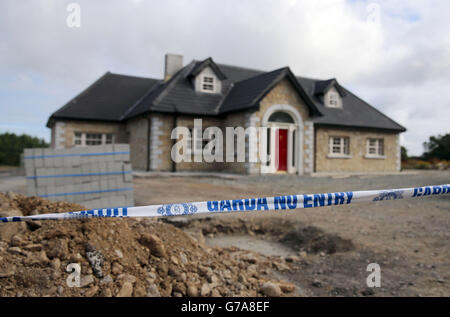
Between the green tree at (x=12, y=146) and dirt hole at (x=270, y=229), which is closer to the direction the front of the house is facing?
the dirt hole

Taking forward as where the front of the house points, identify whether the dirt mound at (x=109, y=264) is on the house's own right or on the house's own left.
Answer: on the house's own right

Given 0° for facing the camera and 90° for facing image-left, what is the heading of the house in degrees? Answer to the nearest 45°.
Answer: approximately 315°

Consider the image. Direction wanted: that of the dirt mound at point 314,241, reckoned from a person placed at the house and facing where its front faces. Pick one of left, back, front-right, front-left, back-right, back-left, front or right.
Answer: front-right

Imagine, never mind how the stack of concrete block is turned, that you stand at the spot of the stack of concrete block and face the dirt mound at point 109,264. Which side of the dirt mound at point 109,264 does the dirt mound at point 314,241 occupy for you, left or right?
left

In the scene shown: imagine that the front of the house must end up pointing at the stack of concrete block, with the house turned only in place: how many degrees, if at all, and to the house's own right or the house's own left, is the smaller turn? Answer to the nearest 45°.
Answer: approximately 45° to the house's own right

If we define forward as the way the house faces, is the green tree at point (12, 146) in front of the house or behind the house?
behind
